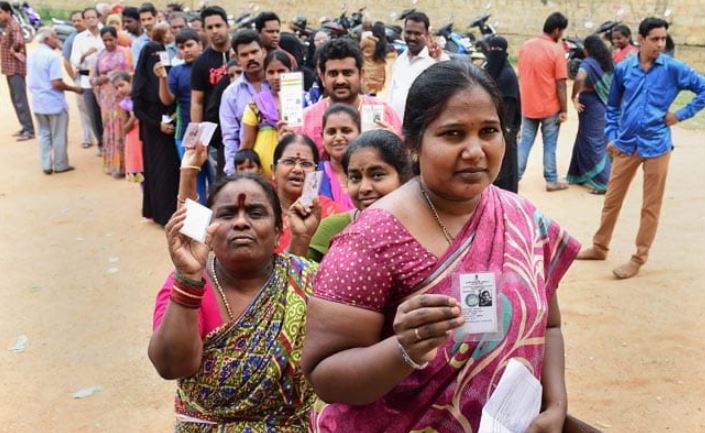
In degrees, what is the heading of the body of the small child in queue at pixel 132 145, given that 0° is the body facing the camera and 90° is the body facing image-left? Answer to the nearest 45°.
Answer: approximately 0°

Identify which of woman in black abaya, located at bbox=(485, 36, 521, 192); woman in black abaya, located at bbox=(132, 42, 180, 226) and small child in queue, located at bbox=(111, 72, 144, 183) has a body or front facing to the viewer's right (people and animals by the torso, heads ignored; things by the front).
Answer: woman in black abaya, located at bbox=(132, 42, 180, 226)

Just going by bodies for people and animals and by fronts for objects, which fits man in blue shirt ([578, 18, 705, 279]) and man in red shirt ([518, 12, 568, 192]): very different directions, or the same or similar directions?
very different directions

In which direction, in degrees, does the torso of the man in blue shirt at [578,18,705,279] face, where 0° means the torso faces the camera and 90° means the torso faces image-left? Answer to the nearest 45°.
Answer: approximately 45°

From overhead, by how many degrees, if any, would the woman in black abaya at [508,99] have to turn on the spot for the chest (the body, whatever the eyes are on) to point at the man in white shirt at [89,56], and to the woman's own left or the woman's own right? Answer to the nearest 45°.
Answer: approximately 90° to the woman's own right

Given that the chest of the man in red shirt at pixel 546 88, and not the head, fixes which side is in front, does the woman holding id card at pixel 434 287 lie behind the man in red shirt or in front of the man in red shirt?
behind

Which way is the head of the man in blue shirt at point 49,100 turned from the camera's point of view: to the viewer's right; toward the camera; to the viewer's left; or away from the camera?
to the viewer's right

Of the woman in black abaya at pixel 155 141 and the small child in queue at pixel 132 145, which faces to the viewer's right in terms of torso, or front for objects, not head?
the woman in black abaya

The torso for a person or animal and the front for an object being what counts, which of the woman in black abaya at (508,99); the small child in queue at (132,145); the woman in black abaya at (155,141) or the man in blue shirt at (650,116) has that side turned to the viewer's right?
the woman in black abaya at (155,141)

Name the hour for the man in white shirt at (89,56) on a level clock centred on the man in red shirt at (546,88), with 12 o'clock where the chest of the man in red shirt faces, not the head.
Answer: The man in white shirt is roughly at 8 o'clock from the man in red shirt.
